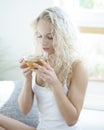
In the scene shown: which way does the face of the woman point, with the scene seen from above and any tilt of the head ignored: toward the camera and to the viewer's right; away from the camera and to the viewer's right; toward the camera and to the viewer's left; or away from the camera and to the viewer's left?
toward the camera and to the viewer's left

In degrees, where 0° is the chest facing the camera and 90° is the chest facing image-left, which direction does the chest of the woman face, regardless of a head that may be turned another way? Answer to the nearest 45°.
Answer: approximately 45°
